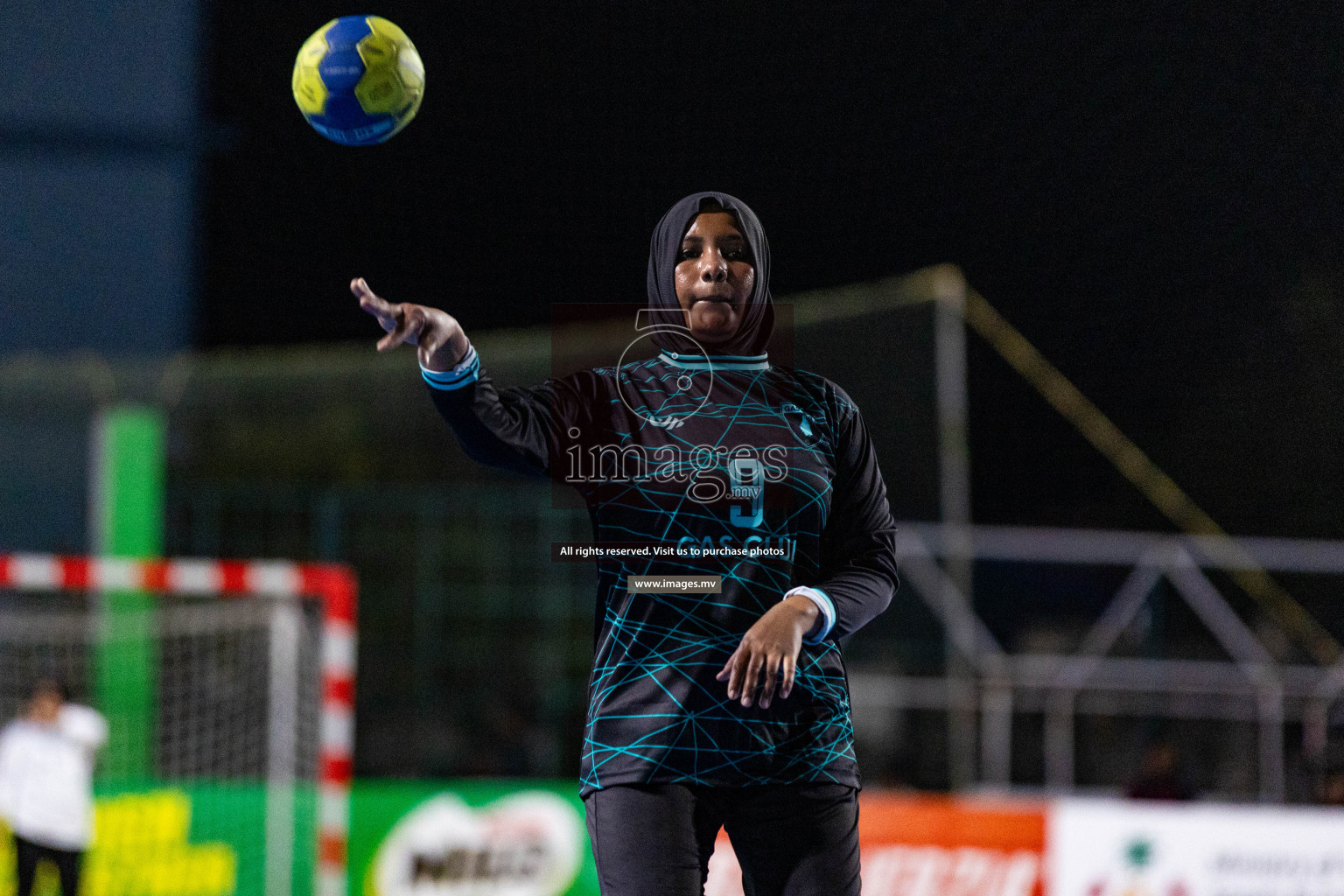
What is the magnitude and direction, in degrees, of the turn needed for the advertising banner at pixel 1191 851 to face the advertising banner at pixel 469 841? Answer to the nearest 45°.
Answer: approximately 90° to its right

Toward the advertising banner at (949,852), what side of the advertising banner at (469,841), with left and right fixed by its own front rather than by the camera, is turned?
left

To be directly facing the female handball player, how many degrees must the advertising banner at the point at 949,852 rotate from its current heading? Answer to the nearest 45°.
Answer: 0° — it already faces them

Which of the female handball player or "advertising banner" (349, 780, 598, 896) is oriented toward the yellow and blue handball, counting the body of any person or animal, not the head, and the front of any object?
the advertising banner

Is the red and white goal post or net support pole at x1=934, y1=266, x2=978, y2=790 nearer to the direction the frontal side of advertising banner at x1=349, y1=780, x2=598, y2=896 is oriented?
the red and white goal post
